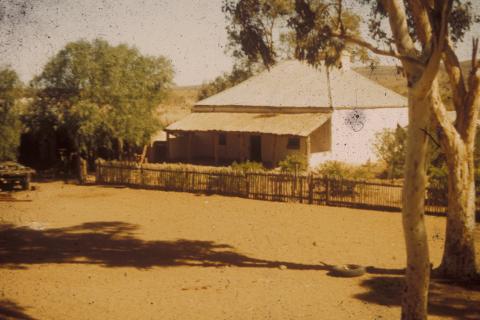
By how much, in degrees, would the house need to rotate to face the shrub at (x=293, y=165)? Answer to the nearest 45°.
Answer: approximately 45° to its left

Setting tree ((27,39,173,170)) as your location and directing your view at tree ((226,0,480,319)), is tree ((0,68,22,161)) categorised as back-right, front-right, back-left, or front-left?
back-right

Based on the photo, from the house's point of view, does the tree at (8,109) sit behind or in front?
in front

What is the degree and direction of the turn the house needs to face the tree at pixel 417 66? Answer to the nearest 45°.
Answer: approximately 45° to its left

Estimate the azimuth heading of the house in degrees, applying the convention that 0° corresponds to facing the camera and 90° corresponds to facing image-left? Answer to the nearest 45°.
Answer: approximately 45°
